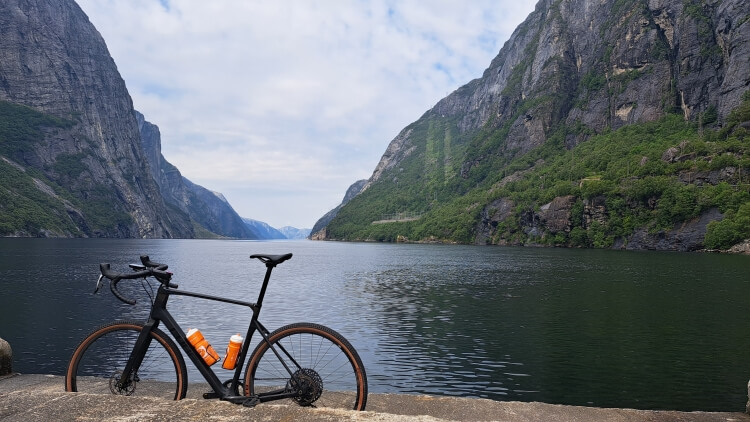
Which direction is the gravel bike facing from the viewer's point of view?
to the viewer's left
